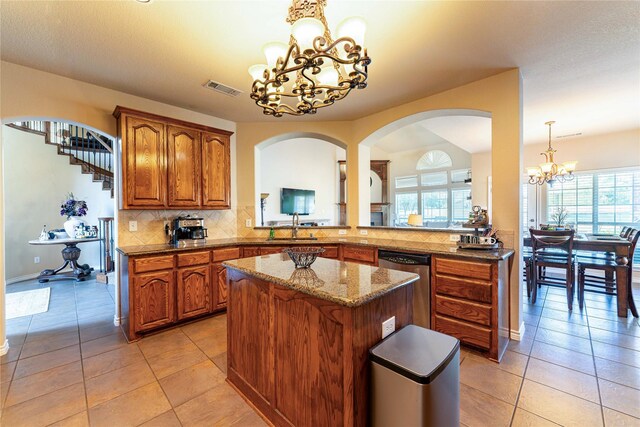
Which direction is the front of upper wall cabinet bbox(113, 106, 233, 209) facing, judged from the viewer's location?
facing the viewer and to the right of the viewer

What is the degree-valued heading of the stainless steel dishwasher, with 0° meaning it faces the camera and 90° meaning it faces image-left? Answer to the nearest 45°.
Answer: approximately 45°

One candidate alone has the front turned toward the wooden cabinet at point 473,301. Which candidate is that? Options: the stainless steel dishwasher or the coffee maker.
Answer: the coffee maker

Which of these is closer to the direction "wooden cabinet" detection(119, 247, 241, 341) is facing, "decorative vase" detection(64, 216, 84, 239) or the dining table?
the dining table

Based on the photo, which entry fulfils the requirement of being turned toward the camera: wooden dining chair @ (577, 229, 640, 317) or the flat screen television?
the flat screen television

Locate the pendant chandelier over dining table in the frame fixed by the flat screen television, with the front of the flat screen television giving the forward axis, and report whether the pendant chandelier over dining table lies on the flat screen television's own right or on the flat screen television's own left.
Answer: on the flat screen television's own left

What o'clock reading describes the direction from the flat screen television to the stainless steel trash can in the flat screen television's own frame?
The stainless steel trash can is roughly at 12 o'clock from the flat screen television.

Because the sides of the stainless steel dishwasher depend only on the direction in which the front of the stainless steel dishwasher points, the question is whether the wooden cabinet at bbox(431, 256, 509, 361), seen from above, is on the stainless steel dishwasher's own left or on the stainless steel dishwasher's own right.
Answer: on the stainless steel dishwasher's own left

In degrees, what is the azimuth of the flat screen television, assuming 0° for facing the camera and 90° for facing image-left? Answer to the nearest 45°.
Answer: approximately 0°

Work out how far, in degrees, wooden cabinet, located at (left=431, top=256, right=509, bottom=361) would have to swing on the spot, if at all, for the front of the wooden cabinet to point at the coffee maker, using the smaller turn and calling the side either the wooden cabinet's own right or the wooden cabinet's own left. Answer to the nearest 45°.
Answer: approximately 45° to the wooden cabinet's own right

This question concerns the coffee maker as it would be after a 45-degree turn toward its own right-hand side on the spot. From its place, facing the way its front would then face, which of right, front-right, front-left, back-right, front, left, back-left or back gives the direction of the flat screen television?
back-left

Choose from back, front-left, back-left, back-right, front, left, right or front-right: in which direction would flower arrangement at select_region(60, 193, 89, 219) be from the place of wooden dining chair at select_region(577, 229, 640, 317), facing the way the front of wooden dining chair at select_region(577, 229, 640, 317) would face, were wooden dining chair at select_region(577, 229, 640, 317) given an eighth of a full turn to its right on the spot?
left

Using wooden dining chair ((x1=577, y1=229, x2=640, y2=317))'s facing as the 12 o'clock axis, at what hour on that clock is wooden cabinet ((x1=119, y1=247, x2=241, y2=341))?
The wooden cabinet is roughly at 10 o'clock from the wooden dining chair.
